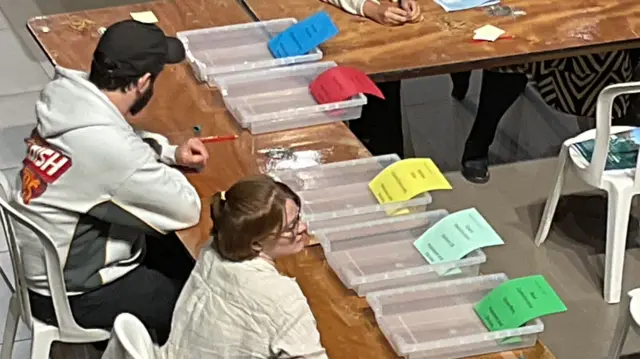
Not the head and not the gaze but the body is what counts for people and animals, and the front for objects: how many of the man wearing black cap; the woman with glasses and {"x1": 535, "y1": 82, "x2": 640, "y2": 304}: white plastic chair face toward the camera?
0

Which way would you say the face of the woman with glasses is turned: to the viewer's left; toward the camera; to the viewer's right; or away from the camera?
to the viewer's right

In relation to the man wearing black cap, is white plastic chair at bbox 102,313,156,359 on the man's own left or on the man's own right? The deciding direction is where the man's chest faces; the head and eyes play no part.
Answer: on the man's own right

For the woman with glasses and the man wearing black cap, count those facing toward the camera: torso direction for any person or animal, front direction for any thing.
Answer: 0

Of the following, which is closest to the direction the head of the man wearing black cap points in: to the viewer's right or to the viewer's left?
to the viewer's right

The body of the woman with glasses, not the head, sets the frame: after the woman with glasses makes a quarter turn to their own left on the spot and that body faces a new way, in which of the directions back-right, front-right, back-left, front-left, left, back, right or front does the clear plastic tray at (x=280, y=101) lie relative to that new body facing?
front-right

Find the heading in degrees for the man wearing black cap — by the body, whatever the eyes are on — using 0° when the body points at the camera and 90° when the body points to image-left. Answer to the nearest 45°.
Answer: approximately 225°

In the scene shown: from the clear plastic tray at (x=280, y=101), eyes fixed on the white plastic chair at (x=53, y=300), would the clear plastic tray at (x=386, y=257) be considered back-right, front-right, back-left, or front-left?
front-left

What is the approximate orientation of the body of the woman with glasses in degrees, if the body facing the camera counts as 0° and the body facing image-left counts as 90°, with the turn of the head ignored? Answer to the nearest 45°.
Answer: approximately 225°

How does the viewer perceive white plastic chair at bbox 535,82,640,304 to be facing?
facing away from the viewer and to the left of the viewer
